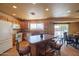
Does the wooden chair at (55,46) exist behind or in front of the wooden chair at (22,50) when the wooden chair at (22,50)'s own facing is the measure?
in front
